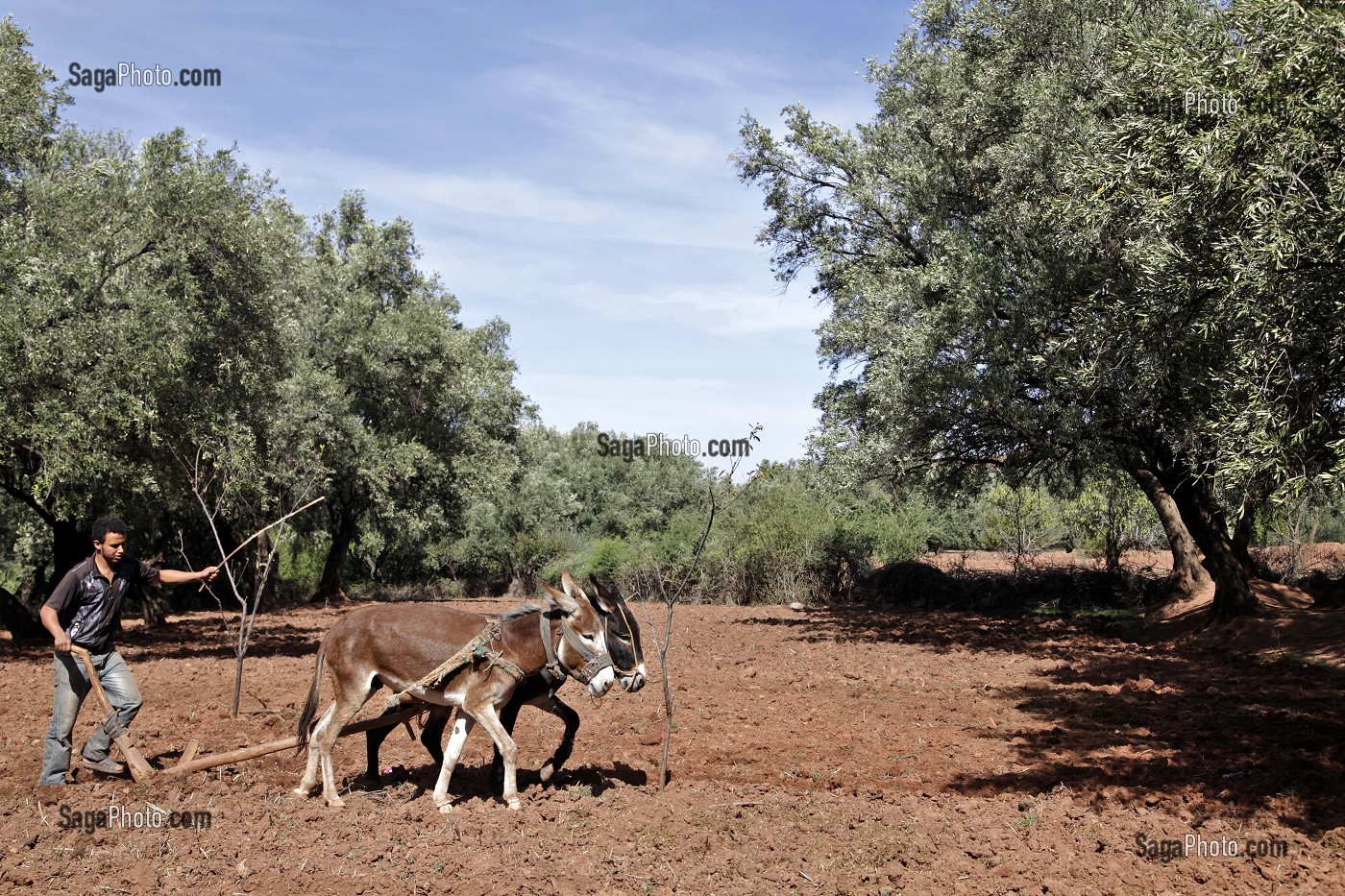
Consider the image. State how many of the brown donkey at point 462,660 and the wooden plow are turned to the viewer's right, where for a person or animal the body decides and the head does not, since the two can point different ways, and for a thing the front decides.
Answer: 2

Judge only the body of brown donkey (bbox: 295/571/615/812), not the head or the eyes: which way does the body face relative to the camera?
to the viewer's right

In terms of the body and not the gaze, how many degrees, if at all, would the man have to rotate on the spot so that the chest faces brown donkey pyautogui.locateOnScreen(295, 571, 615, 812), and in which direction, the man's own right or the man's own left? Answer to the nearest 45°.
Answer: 0° — they already face it

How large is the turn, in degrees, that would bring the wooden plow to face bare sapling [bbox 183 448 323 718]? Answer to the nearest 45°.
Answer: approximately 90° to its left

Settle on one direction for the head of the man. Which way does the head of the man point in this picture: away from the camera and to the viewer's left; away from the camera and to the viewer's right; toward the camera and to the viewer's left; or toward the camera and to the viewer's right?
toward the camera and to the viewer's right

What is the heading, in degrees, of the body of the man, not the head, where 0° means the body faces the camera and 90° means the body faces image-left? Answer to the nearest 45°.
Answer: approximately 315°

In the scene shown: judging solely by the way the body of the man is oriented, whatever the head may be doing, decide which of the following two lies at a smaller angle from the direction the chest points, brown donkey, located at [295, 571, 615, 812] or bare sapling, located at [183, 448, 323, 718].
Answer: the brown donkey

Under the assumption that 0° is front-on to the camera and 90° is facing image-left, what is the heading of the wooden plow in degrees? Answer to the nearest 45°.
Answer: approximately 270°
